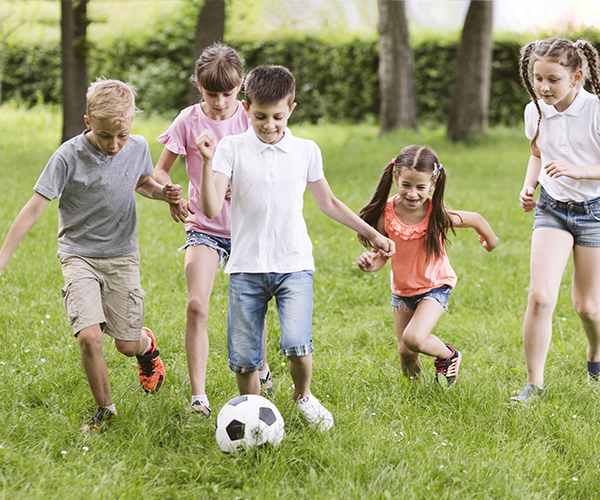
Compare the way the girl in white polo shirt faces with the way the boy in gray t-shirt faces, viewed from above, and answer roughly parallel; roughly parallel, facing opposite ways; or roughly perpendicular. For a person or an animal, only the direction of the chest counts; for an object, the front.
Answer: roughly perpendicular

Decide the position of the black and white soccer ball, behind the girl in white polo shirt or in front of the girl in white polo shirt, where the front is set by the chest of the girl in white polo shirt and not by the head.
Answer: in front

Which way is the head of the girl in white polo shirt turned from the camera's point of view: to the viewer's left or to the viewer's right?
to the viewer's left

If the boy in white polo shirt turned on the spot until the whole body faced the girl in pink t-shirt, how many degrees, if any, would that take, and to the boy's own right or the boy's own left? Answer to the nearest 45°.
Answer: approximately 135° to the boy's own right

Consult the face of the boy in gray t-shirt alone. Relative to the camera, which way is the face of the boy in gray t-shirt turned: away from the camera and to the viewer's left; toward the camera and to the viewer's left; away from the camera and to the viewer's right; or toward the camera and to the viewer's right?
toward the camera and to the viewer's right
